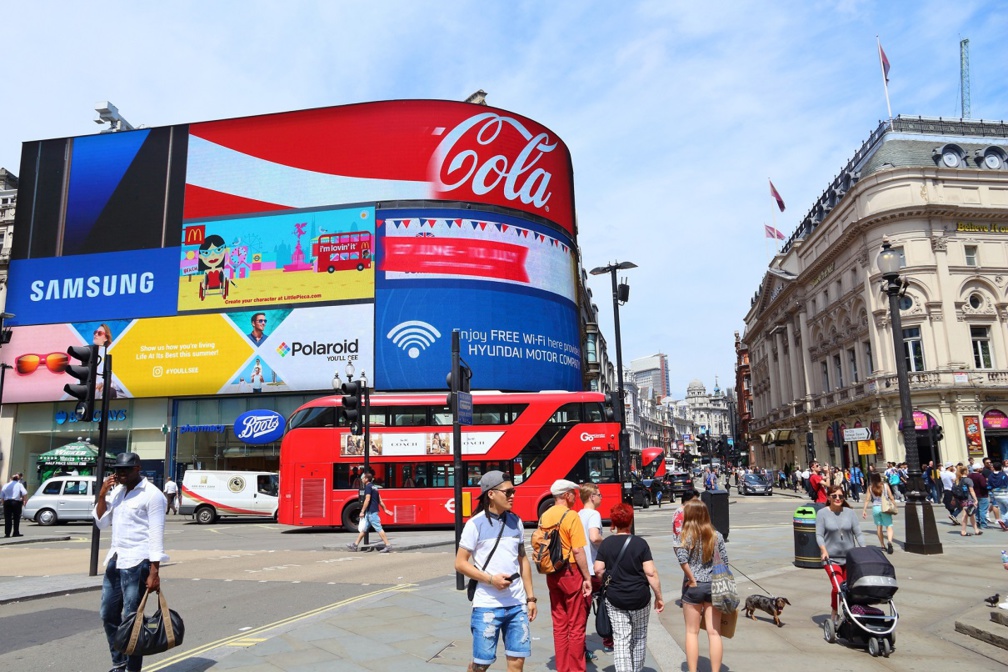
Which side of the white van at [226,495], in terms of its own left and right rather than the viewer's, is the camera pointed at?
right

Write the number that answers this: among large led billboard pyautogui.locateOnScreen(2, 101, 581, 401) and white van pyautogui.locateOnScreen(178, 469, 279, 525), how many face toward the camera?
1

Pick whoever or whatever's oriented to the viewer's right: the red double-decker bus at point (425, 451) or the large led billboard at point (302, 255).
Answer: the red double-decker bus

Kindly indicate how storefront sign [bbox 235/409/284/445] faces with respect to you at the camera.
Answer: facing the viewer

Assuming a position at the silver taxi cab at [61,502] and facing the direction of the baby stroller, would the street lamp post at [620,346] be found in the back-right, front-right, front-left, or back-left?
front-left

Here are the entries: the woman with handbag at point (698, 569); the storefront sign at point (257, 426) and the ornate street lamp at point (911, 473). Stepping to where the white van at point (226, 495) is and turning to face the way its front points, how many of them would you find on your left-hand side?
1

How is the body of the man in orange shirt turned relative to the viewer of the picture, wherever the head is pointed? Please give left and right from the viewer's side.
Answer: facing away from the viewer and to the right of the viewer

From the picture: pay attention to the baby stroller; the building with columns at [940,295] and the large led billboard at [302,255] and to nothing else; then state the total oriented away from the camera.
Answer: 0

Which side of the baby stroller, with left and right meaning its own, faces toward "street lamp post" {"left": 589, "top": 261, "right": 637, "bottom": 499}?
back

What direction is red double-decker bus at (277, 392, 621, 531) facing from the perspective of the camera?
to the viewer's right

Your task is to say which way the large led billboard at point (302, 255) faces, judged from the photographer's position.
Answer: facing the viewer

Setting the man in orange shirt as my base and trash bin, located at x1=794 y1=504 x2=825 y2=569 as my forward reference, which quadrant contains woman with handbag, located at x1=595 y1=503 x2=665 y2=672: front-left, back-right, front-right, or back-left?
front-right

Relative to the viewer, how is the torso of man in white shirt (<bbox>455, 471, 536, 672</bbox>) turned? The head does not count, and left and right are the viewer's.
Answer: facing the viewer and to the right of the viewer

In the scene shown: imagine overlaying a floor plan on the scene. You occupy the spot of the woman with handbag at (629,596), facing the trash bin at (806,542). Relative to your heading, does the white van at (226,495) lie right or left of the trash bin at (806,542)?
left
